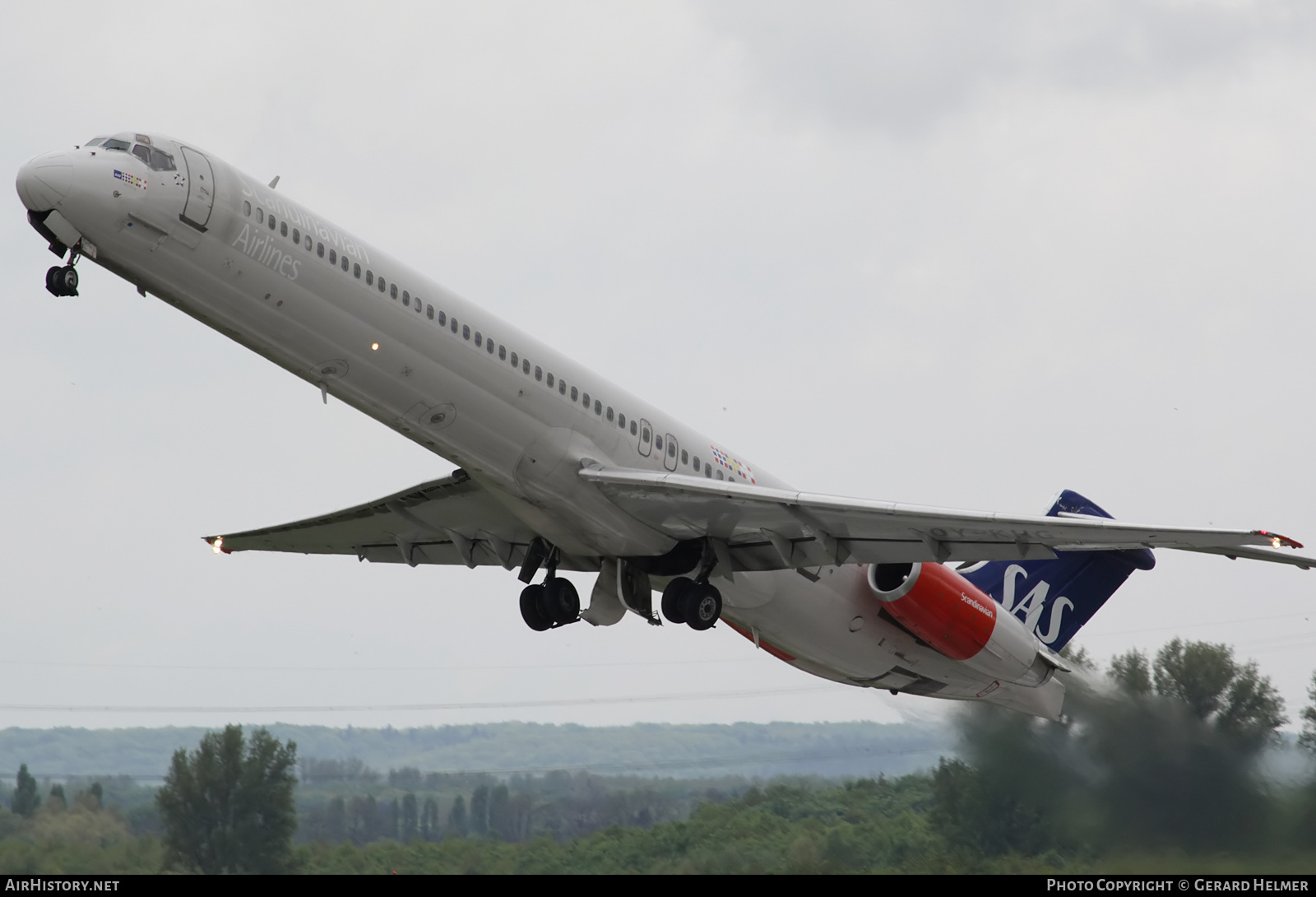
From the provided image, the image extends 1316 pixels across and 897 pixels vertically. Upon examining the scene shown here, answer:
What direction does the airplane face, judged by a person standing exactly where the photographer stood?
facing the viewer and to the left of the viewer
